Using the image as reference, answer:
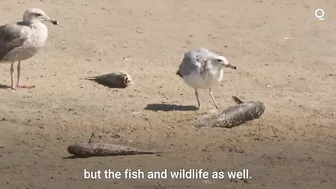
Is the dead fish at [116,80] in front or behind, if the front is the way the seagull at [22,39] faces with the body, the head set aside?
in front

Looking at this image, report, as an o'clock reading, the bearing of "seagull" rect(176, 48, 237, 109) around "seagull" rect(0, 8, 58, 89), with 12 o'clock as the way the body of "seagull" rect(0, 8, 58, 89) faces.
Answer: "seagull" rect(176, 48, 237, 109) is roughly at 1 o'clock from "seagull" rect(0, 8, 58, 89).

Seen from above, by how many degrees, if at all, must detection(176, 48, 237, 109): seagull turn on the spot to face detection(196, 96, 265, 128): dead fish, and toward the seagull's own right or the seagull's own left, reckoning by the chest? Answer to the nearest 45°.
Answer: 0° — it already faces it

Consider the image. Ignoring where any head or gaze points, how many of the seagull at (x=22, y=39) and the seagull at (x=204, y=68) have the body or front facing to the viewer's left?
0

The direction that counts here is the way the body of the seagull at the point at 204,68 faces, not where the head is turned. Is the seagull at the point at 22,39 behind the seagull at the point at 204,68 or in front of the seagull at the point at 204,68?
behind

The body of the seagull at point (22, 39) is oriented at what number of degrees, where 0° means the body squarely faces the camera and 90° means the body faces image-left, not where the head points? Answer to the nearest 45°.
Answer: approximately 270°

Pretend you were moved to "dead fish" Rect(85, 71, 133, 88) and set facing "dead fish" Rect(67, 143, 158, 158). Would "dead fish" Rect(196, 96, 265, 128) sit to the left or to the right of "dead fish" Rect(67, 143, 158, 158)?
left

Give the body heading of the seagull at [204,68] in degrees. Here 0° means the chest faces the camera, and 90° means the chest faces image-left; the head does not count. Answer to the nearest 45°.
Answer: approximately 315°

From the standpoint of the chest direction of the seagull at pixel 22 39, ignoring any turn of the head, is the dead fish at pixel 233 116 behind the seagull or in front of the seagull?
in front
